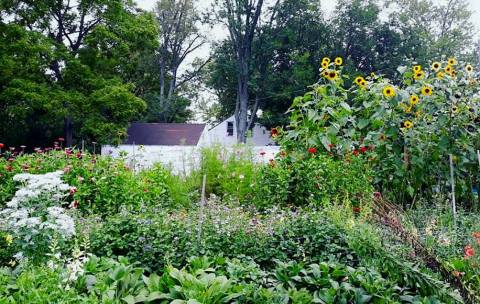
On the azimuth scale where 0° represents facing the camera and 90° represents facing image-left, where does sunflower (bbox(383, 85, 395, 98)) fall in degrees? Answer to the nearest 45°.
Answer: approximately 0°

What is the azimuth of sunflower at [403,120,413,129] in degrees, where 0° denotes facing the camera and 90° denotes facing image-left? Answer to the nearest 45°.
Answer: approximately 0°

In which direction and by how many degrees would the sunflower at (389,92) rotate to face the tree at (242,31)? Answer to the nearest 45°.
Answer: approximately 135° to its right
